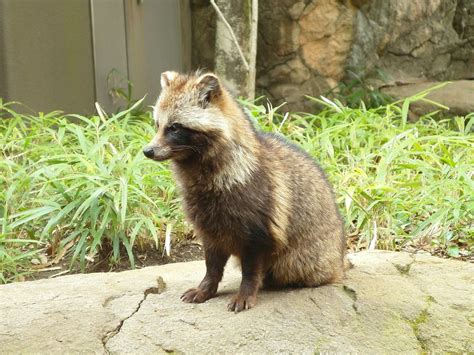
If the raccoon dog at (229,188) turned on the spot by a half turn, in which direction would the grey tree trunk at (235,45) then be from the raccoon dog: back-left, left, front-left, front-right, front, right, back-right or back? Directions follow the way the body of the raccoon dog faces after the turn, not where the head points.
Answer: front-left

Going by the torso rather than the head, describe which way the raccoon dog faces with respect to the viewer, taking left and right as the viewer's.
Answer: facing the viewer and to the left of the viewer
